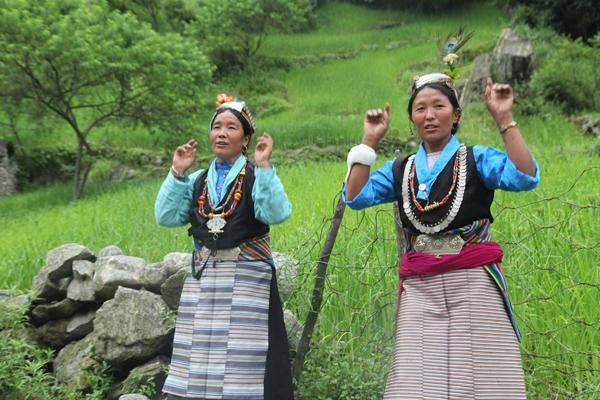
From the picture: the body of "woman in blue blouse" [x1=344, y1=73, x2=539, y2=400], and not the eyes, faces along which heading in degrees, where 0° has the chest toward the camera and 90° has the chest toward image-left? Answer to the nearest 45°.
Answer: approximately 0°

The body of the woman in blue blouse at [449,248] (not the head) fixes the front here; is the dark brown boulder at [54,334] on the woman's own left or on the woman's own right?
on the woman's own right

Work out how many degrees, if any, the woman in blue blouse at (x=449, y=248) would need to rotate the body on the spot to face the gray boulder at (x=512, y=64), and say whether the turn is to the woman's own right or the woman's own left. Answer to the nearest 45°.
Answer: approximately 180°

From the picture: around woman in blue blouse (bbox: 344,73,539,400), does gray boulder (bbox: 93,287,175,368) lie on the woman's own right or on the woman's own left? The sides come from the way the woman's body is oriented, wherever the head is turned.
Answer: on the woman's own right

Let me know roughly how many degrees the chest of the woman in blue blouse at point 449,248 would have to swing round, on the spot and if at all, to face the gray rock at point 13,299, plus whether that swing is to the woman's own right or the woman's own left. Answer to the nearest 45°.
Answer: approximately 90° to the woman's own right

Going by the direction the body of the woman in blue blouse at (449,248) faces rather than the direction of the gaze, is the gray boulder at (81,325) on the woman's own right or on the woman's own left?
on the woman's own right
